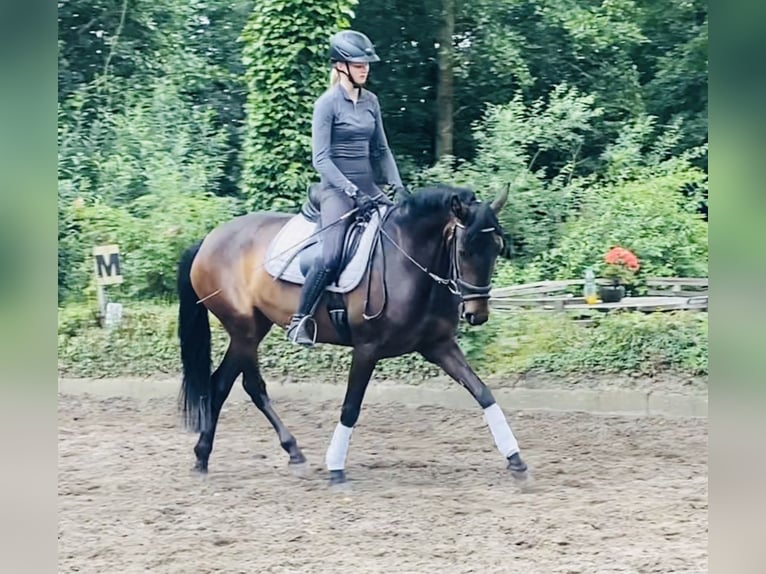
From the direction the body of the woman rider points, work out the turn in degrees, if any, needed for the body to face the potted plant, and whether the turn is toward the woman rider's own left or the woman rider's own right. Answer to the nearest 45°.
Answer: approximately 90° to the woman rider's own left

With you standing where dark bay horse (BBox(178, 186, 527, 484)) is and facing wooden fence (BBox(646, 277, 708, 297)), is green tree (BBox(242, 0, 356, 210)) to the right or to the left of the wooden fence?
left

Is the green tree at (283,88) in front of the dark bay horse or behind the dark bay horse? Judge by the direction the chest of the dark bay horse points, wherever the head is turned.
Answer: behind

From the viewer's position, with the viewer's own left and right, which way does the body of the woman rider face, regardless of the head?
facing the viewer and to the right of the viewer

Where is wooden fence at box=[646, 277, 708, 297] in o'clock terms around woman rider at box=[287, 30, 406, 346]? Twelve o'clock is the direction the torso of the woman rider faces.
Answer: The wooden fence is roughly at 9 o'clock from the woman rider.

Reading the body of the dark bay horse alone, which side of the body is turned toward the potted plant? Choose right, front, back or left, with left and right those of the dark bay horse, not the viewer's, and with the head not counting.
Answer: left

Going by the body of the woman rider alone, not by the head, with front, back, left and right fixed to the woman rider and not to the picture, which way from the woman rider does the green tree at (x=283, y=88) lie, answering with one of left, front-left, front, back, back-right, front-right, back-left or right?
back-left

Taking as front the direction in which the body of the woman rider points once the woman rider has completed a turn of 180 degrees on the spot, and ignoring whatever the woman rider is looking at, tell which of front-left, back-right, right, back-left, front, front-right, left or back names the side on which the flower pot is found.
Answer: right

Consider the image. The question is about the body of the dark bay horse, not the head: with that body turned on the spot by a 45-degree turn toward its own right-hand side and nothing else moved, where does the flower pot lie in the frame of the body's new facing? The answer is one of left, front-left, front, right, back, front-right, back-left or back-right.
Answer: back-left
